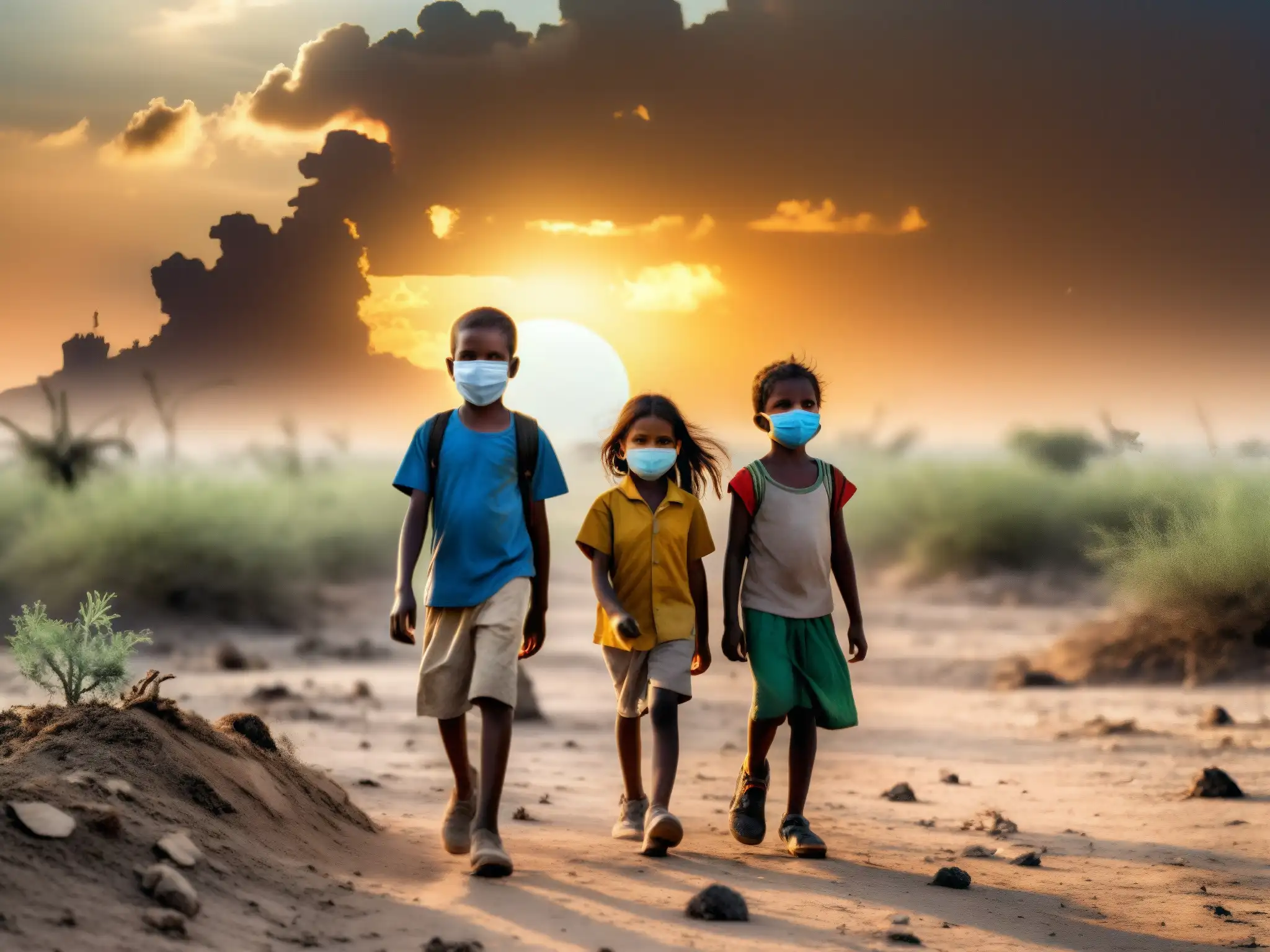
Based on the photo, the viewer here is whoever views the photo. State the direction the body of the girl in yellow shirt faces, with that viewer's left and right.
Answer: facing the viewer

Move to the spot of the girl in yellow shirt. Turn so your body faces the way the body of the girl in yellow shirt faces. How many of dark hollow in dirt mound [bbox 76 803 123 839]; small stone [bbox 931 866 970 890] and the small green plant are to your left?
1

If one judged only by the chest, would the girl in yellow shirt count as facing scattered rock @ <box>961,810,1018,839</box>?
no

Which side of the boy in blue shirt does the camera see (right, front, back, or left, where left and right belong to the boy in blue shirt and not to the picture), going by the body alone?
front

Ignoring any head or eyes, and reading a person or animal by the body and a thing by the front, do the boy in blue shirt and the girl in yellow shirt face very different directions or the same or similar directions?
same or similar directions

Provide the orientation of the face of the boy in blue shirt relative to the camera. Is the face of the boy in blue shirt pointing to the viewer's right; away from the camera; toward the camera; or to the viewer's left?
toward the camera

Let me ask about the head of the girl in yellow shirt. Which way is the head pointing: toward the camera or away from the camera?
toward the camera

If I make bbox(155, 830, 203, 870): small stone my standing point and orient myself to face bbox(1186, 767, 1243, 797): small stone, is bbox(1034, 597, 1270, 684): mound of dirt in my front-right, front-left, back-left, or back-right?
front-left

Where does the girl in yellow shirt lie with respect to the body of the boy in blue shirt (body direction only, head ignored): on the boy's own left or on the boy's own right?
on the boy's own left

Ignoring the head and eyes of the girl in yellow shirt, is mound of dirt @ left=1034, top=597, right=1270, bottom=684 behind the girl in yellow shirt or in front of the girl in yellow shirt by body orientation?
behind

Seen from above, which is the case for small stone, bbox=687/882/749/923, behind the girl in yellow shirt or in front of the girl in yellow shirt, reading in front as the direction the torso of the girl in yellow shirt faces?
in front

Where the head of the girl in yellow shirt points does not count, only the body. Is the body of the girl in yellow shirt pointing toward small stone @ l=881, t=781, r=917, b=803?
no

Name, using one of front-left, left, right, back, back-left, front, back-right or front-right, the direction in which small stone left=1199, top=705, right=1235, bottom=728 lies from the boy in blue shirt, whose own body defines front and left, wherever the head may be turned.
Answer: back-left

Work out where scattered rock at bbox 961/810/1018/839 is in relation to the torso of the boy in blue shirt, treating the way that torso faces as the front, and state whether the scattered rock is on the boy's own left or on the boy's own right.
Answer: on the boy's own left

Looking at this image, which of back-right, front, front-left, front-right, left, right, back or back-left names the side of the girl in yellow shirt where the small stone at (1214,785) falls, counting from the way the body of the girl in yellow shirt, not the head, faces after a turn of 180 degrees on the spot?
front-right

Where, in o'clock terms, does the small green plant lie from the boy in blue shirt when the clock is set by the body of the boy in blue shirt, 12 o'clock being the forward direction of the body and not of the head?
The small green plant is roughly at 4 o'clock from the boy in blue shirt.

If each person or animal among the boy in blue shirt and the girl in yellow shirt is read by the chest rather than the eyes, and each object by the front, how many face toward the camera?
2
